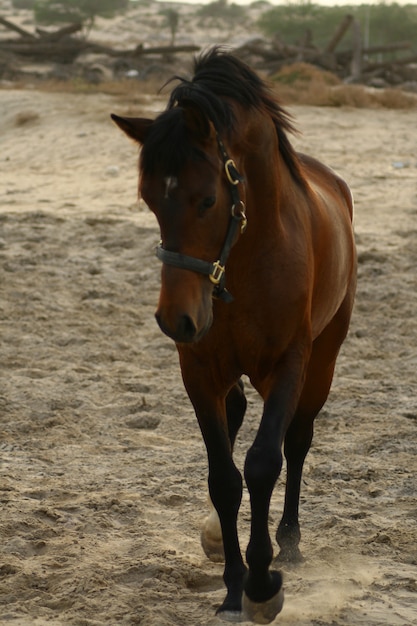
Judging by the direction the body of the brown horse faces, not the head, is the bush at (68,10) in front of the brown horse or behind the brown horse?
behind

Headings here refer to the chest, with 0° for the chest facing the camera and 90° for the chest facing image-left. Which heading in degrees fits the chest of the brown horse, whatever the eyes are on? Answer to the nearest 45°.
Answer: approximately 0°

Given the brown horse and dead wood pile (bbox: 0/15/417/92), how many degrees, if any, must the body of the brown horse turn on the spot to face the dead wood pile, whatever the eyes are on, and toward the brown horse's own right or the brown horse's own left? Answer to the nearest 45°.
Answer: approximately 180°
